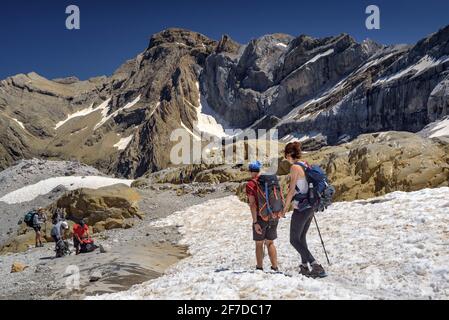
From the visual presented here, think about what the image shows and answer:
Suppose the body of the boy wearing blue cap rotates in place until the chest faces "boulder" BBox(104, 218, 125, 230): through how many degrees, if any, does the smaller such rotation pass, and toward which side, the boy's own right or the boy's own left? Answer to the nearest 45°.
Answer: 0° — they already face it

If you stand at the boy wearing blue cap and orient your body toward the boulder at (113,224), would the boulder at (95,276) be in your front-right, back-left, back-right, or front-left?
front-left

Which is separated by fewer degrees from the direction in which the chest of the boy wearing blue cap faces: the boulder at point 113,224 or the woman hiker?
the boulder

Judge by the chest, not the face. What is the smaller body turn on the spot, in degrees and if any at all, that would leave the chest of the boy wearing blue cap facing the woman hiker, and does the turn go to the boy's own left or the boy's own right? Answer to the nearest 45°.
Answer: approximately 135° to the boy's own right

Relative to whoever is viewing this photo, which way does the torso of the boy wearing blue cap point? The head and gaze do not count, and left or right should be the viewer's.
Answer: facing away from the viewer and to the left of the viewer

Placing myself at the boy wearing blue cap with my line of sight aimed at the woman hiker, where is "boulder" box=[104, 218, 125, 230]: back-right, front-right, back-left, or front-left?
back-left
